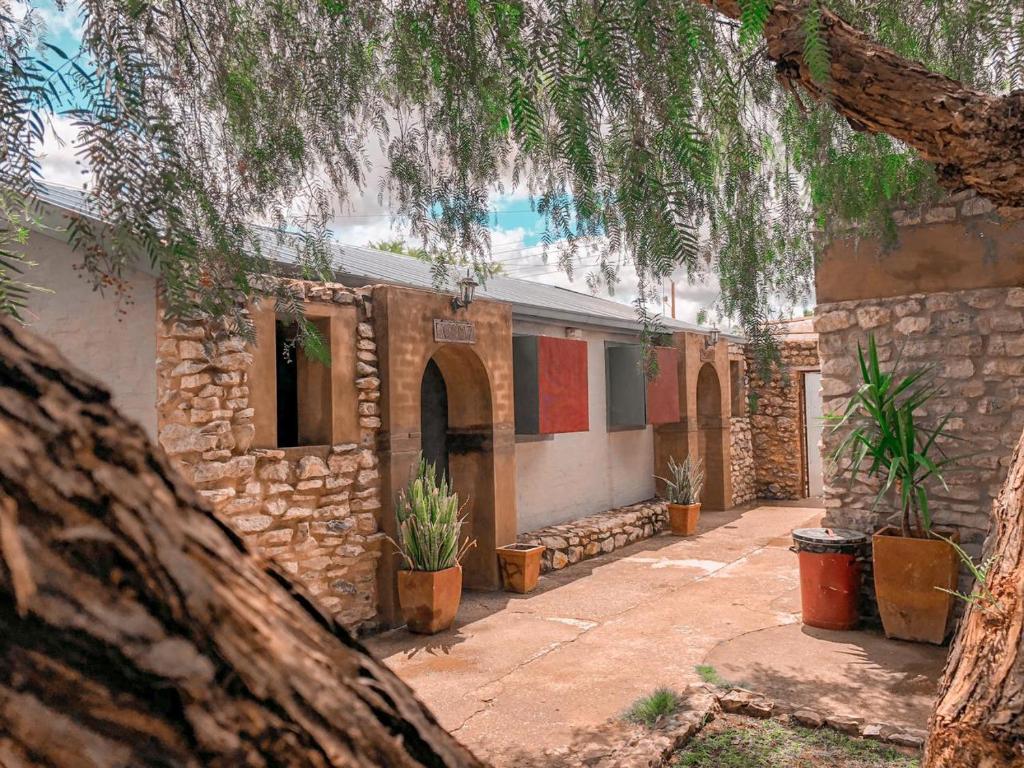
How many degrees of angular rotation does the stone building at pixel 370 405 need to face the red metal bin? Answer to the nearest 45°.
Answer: approximately 45° to its left

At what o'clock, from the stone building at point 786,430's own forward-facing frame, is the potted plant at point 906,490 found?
The potted plant is roughly at 12 o'clock from the stone building.

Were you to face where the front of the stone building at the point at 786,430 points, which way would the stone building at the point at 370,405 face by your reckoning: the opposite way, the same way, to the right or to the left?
to the left

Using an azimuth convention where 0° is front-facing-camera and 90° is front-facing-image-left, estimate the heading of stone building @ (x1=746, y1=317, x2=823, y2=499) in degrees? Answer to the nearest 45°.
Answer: approximately 0°

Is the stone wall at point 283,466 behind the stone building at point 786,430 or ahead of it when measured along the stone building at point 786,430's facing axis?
ahead

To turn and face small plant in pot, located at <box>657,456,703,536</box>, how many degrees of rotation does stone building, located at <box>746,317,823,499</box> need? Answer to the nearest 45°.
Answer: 0° — it already faces it

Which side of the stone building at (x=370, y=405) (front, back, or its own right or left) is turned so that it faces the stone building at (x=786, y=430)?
left

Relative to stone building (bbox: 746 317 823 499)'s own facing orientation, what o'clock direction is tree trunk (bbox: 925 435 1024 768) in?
The tree trunk is roughly at 12 o'clock from the stone building.
